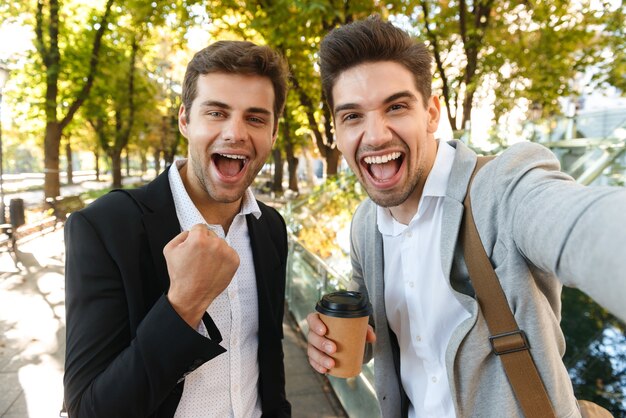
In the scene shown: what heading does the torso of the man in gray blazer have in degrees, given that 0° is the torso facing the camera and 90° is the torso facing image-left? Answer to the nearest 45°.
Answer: approximately 45°

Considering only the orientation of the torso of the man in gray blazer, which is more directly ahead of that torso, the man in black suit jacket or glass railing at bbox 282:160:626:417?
the man in black suit jacket

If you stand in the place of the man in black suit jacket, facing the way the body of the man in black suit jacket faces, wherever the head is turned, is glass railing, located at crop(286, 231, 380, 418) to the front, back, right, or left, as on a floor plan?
left

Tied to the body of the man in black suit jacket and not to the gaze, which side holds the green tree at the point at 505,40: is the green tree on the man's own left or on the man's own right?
on the man's own left

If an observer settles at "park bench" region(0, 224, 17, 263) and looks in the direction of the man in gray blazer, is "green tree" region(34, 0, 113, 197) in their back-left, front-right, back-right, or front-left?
back-left

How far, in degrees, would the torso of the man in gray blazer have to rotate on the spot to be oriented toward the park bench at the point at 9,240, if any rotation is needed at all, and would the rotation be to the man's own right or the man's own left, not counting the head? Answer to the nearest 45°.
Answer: approximately 90° to the man's own right

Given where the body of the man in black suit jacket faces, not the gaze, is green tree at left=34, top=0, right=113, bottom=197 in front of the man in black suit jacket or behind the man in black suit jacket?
behind

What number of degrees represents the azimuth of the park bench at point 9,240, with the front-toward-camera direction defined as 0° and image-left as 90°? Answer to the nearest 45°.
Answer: approximately 315°

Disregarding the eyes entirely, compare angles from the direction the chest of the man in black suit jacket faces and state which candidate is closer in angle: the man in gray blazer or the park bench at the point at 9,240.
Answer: the man in gray blazer
